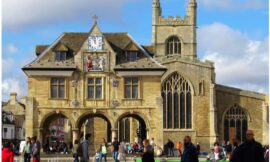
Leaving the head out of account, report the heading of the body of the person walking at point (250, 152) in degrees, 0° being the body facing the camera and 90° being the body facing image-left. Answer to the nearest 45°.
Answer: approximately 0°

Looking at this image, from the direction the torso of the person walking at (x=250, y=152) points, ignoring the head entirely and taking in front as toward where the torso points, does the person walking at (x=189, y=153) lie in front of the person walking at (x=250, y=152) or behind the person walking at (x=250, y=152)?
behind
